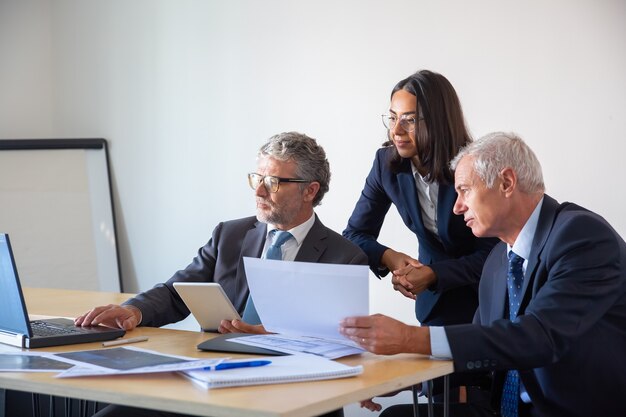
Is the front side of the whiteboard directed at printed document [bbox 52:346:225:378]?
yes

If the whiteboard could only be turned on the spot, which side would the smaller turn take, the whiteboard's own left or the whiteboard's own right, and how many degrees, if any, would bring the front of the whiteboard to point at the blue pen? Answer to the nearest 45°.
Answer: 0° — it already faces it

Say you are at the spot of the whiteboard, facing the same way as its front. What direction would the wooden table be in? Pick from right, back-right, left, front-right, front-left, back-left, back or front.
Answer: front

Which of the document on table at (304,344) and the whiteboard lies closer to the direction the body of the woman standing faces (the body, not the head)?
the document on table

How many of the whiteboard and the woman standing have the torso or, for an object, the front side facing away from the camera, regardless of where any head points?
0

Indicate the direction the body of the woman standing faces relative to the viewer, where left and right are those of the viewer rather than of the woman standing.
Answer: facing the viewer and to the left of the viewer

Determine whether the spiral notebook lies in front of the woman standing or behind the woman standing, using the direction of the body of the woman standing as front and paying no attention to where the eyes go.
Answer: in front

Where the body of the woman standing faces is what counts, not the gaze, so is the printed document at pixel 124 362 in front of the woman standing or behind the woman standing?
in front

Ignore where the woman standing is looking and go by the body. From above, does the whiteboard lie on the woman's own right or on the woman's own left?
on the woman's own right

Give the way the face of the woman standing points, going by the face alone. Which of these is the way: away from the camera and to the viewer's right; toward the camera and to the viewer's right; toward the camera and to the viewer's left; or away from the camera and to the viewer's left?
toward the camera and to the viewer's left
